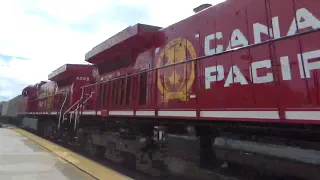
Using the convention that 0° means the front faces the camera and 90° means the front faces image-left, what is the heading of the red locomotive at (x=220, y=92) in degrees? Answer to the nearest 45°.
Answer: approximately 315°
